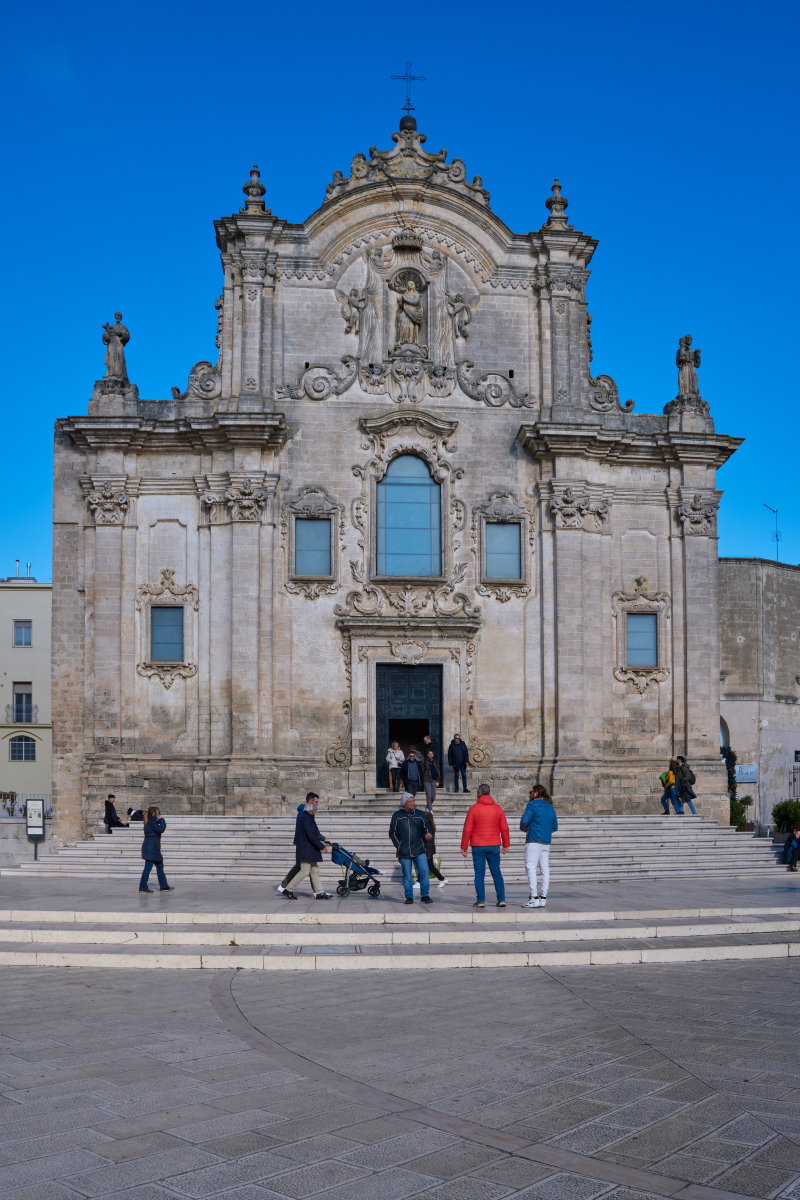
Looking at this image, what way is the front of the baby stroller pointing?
to the viewer's right

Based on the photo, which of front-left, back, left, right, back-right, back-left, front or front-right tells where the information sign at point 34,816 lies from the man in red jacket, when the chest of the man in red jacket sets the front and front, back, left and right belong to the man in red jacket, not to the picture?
front-left

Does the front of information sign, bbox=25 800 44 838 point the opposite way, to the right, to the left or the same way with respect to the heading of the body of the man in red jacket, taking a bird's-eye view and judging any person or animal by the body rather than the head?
the opposite way

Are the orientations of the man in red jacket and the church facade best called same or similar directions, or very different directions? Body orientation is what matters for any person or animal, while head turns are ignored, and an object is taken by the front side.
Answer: very different directions

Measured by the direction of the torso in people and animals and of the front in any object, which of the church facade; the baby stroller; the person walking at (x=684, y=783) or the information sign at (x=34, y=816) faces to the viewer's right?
the baby stroller

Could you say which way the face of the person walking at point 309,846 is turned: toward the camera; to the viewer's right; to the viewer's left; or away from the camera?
to the viewer's right

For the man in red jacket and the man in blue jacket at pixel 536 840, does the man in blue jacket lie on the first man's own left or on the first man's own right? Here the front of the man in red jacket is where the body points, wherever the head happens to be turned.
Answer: on the first man's own right

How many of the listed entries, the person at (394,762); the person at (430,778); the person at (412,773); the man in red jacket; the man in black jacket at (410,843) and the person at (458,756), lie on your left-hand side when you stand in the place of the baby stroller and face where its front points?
4

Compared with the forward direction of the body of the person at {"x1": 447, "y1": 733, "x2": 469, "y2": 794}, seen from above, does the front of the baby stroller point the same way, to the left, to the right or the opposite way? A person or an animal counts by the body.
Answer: to the left

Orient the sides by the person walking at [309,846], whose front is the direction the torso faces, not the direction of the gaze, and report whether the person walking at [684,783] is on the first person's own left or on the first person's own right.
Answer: on the first person's own left

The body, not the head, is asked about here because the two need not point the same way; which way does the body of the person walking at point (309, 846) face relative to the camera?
to the viewer's right
